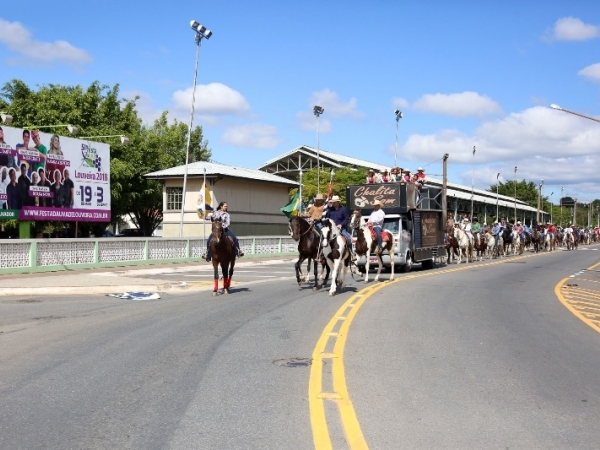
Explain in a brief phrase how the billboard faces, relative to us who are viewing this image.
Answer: facing the viewer and to the right of the viewer

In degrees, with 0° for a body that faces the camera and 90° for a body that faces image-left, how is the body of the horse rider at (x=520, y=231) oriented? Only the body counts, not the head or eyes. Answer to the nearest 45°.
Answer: approximately 45°

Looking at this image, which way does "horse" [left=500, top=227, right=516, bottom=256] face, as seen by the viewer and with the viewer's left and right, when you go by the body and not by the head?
facing the viewer and to the left of the viewer

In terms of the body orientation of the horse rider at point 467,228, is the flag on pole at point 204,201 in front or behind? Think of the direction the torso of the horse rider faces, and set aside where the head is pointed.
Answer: in front

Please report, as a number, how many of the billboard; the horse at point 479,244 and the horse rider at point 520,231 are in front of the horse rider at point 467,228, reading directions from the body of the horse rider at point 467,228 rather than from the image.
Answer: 1

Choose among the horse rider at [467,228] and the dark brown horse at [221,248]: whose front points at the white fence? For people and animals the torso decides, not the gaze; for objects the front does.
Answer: the horse rider

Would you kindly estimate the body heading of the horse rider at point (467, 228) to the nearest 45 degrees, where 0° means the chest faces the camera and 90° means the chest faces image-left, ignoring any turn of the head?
approximately 45°

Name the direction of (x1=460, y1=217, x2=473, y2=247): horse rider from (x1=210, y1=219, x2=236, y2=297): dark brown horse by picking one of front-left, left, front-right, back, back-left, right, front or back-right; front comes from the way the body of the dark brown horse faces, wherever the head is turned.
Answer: back-left

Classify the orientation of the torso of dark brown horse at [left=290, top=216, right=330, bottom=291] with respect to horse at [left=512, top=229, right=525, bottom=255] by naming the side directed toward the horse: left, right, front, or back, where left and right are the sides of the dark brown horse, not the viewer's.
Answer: back

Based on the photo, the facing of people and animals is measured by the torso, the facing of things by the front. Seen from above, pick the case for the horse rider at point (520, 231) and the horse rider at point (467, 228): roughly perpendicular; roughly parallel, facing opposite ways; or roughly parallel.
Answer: roughly parallel

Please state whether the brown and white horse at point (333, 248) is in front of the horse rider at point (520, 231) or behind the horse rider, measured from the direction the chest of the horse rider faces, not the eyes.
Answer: in front

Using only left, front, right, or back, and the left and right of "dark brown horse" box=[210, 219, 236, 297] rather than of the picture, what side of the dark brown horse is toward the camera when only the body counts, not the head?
front

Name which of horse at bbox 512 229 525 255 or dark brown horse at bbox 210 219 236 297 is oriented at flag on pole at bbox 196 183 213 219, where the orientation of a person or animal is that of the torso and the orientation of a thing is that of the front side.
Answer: the horse

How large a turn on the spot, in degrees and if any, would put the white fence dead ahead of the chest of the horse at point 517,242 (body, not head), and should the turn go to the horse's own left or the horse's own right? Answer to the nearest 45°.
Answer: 0° — it already faces it

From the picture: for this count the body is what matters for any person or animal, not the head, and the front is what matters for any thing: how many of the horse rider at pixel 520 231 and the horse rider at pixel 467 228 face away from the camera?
0
